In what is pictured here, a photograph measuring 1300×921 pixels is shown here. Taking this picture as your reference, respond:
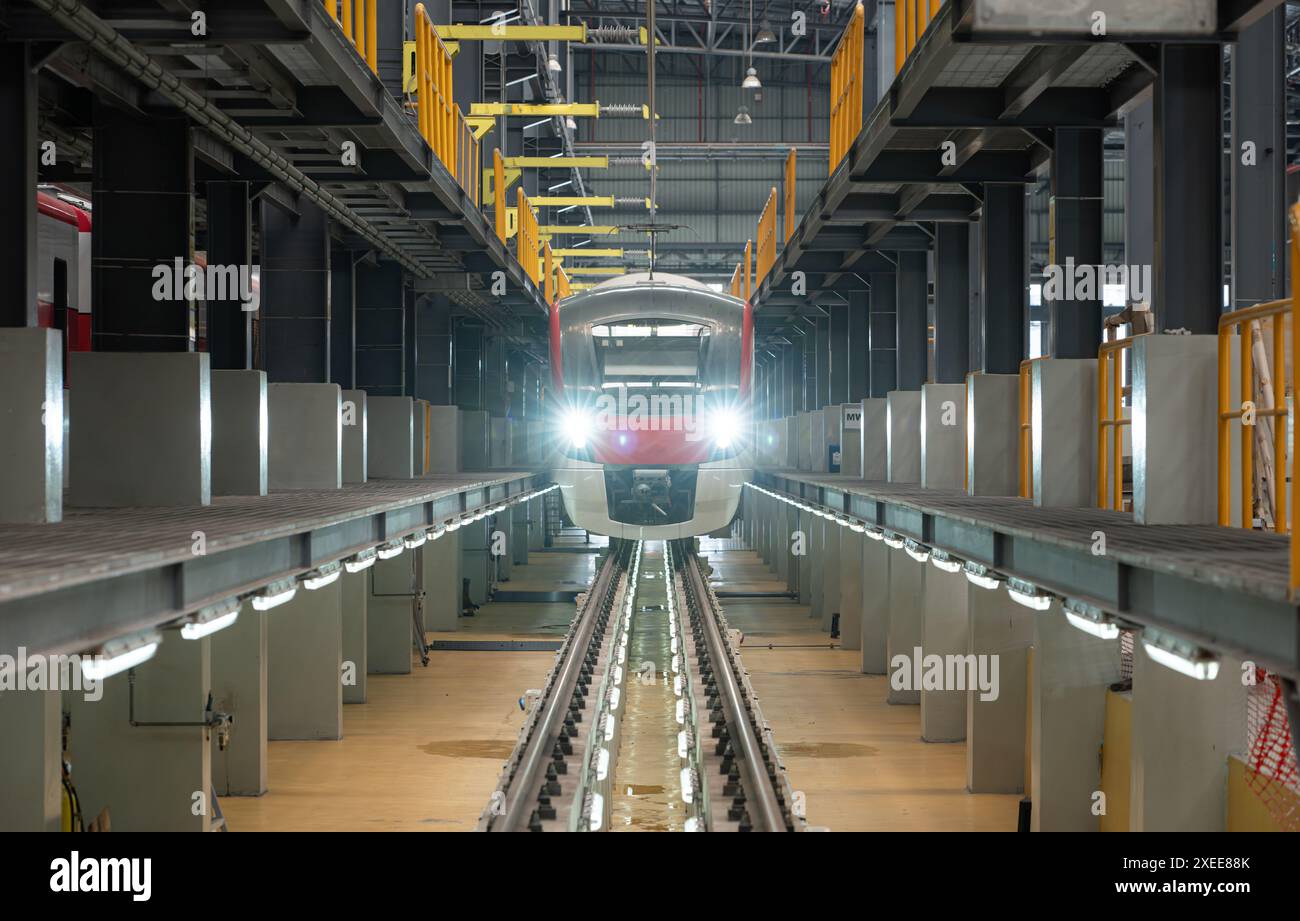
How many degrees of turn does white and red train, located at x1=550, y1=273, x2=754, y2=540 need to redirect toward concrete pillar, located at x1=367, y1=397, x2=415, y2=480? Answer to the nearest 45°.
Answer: approximately 90° to its right

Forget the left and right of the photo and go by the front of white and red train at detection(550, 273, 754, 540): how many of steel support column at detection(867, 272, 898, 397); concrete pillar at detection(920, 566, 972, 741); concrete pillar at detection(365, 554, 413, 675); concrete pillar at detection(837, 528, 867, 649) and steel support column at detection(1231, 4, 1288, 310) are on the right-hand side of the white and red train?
1

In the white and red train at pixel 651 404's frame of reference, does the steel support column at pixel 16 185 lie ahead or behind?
ahead

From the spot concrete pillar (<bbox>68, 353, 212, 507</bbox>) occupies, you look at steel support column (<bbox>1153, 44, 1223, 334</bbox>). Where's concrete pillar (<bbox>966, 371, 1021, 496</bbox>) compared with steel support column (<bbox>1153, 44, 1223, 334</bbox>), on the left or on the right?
left

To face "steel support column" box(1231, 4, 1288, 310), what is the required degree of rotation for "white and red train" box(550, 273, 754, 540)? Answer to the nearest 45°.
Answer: approximately 45° to its left

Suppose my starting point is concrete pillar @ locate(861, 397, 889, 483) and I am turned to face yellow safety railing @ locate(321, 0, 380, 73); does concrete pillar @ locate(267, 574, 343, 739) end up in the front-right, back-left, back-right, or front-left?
front-right

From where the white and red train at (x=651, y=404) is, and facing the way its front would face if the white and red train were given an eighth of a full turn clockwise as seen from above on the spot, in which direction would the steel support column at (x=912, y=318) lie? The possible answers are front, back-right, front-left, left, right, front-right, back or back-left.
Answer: back-left

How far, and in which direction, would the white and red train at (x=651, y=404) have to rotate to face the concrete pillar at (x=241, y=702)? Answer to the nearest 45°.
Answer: approximately 45° to its right

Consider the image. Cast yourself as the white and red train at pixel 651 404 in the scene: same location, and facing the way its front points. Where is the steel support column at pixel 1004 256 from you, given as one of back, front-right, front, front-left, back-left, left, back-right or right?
front-left

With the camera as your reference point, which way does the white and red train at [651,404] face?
facing the viewer

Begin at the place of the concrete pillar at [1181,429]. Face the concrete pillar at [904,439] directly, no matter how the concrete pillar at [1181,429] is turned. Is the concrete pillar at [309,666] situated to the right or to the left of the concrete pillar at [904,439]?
left

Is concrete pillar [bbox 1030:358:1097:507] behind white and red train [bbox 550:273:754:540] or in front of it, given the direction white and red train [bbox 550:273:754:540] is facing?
in front

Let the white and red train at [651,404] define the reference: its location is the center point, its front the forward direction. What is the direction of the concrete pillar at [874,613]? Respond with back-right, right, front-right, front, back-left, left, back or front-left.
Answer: front
